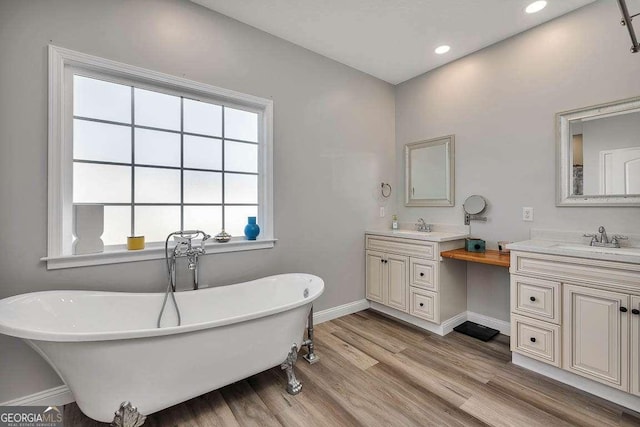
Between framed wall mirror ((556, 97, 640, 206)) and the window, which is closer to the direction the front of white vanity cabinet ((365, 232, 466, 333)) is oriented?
the window

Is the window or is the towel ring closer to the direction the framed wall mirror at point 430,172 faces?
the window

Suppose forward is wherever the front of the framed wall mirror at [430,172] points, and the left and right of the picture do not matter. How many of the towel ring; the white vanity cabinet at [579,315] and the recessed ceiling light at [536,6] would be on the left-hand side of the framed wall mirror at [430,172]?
2

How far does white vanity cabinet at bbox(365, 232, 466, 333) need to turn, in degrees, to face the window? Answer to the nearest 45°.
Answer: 0° — it already faces it

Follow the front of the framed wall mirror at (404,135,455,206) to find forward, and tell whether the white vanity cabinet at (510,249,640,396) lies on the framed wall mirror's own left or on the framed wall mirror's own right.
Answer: on the framed wall mirror's own left

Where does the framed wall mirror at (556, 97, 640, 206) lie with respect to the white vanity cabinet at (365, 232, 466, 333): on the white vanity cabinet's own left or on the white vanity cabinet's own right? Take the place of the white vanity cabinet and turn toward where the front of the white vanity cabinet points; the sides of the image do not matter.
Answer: on the white vanity cabinet's own left

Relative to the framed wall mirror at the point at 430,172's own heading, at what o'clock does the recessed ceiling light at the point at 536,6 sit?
The recessed ceiling light is roughly at 9 o'clock from the framed wall mirror.

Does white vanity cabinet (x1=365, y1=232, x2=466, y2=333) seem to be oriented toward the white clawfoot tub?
yes

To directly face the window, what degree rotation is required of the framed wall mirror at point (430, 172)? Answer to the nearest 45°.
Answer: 0° — it already faces it
